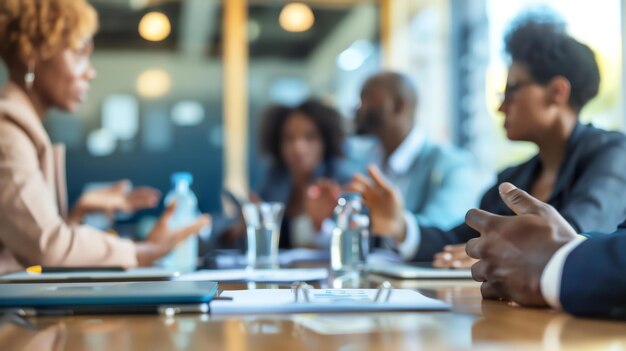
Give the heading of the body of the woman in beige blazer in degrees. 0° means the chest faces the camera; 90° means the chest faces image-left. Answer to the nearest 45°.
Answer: approximately 270°

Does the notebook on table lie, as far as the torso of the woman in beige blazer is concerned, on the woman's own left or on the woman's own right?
on the woman's own right

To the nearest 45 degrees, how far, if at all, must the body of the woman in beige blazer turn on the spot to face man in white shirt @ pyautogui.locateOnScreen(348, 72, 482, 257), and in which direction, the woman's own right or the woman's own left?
approximately 45° to the woman's own left

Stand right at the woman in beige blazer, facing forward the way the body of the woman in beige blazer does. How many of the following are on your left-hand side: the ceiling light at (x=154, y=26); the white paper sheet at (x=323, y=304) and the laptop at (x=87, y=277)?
1

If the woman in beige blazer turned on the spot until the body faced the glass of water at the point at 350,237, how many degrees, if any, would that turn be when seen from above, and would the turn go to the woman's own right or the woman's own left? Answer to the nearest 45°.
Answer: approximately 45° to the woman's own right

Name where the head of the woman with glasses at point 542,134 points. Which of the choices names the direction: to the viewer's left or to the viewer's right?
to the viewer's left

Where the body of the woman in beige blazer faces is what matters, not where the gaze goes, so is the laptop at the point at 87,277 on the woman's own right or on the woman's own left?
on the woman's own right

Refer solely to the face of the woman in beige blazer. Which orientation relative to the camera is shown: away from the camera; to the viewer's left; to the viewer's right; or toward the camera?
to the viewer's right

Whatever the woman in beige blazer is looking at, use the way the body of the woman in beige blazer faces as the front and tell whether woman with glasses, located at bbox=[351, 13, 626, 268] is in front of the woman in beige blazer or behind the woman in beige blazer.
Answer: in front

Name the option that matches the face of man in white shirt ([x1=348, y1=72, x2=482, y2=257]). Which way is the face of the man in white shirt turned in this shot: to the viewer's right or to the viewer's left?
to the viewer's left

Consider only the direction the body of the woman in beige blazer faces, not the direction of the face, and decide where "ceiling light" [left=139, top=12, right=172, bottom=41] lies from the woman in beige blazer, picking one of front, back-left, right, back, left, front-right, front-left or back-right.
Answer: left
